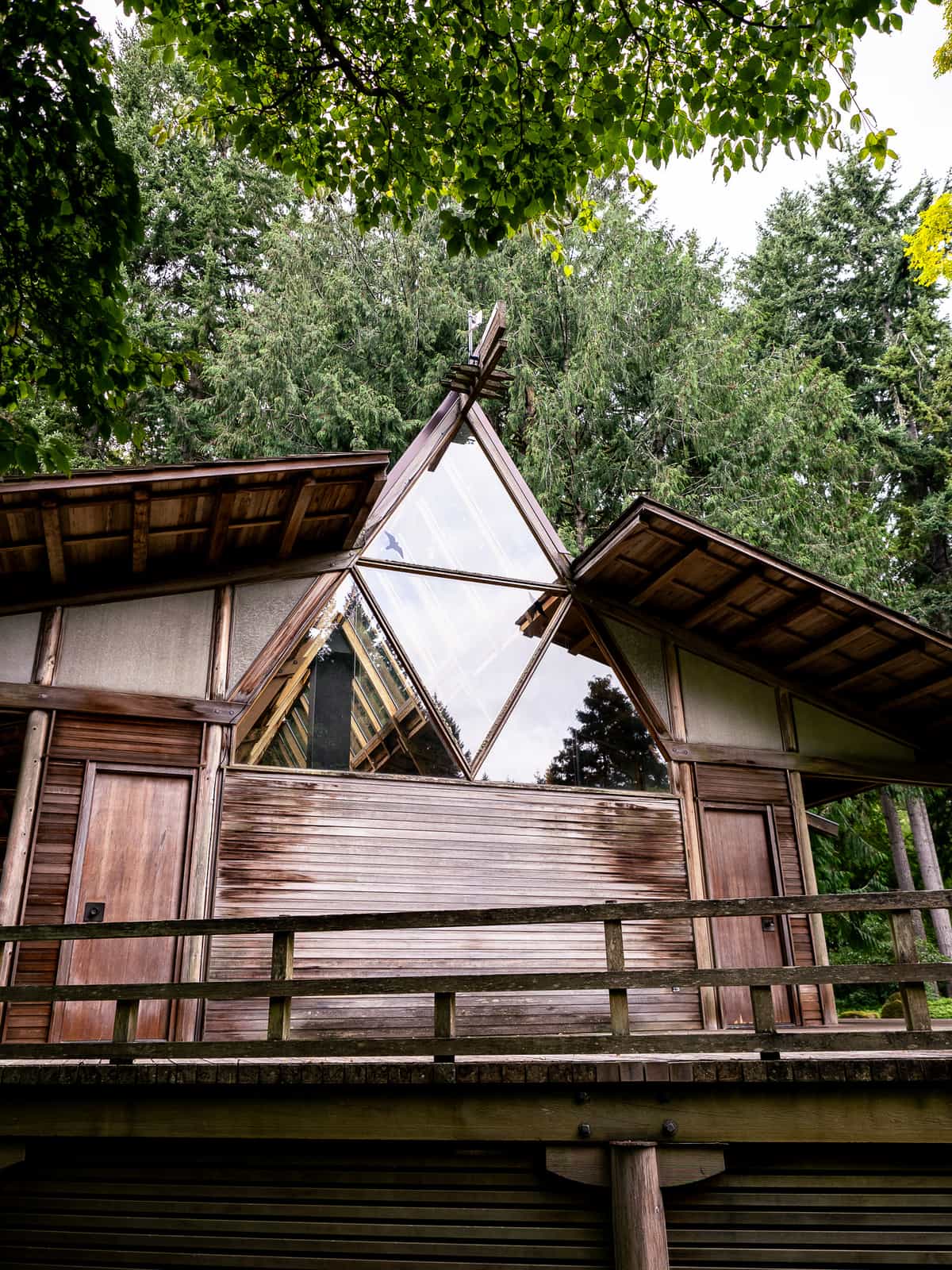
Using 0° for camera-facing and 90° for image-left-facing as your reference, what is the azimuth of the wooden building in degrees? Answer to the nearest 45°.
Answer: approximately 0°
